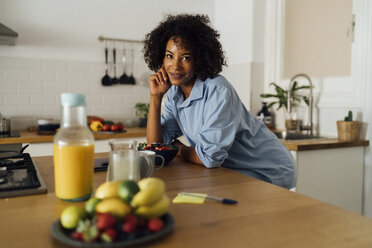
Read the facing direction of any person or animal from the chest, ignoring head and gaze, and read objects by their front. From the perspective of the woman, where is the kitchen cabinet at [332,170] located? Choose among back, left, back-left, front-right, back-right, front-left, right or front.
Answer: back

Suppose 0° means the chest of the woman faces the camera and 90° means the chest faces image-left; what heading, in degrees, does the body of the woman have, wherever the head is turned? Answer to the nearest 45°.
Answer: approximately 45°

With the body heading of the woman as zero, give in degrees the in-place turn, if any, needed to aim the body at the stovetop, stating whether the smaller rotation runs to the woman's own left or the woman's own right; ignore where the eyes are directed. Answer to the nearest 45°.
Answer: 0° — they already face it

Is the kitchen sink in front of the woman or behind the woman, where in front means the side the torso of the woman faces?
behind

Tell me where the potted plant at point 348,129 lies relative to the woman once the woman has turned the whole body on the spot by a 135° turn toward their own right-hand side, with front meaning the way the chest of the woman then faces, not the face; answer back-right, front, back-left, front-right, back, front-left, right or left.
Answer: front-right
